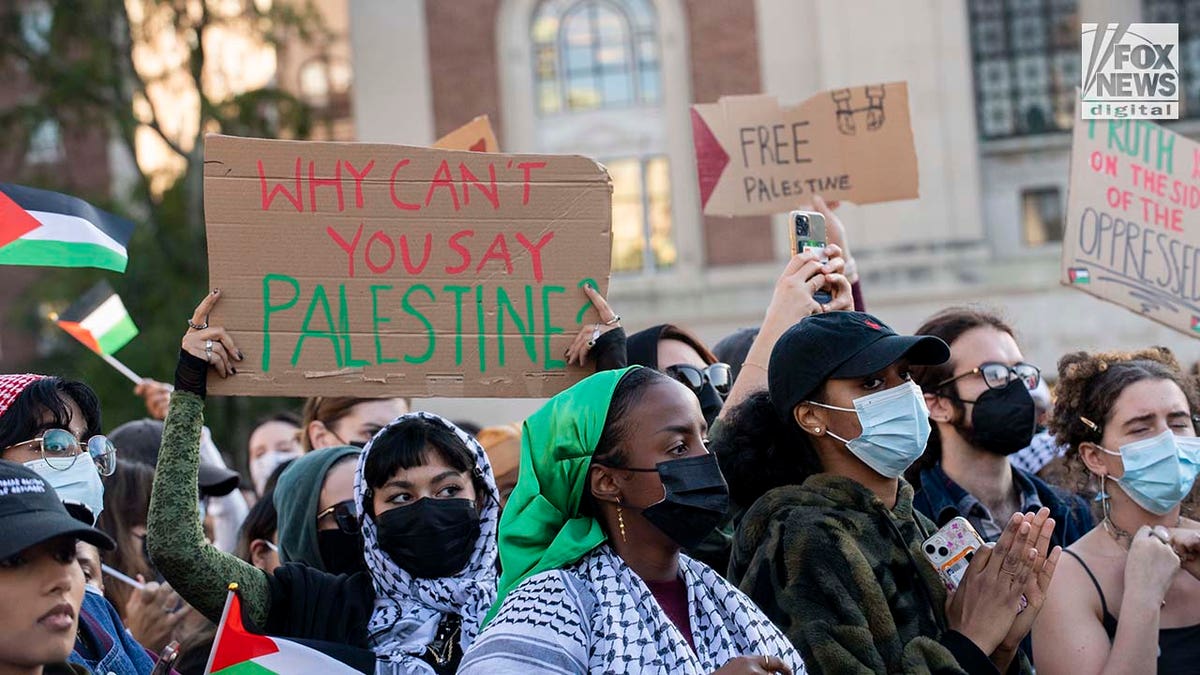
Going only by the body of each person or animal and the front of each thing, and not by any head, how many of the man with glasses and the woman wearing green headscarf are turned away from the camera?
0

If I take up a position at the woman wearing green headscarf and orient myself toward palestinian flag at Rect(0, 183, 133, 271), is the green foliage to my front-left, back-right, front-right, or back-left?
front-right

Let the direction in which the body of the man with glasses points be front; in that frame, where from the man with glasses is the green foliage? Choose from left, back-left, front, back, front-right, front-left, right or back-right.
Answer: back

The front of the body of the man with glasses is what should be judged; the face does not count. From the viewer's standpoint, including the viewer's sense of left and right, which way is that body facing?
facing the viewer and to the right of the viewer

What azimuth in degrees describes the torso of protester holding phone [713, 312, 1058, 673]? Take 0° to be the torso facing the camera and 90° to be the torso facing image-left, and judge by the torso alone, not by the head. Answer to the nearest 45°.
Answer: approximately 315°

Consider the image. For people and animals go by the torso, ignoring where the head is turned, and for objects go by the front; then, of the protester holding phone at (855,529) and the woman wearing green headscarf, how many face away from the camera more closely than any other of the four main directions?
0

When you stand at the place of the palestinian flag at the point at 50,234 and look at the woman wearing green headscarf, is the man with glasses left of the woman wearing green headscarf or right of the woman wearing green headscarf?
left

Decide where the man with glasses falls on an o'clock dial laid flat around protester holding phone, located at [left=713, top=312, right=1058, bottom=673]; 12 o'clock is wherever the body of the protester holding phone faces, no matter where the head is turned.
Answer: The man with glasses is roughly at 8 o'clock from the protester holding phone.

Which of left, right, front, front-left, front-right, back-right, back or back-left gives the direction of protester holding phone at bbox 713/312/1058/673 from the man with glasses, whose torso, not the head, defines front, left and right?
front-right
